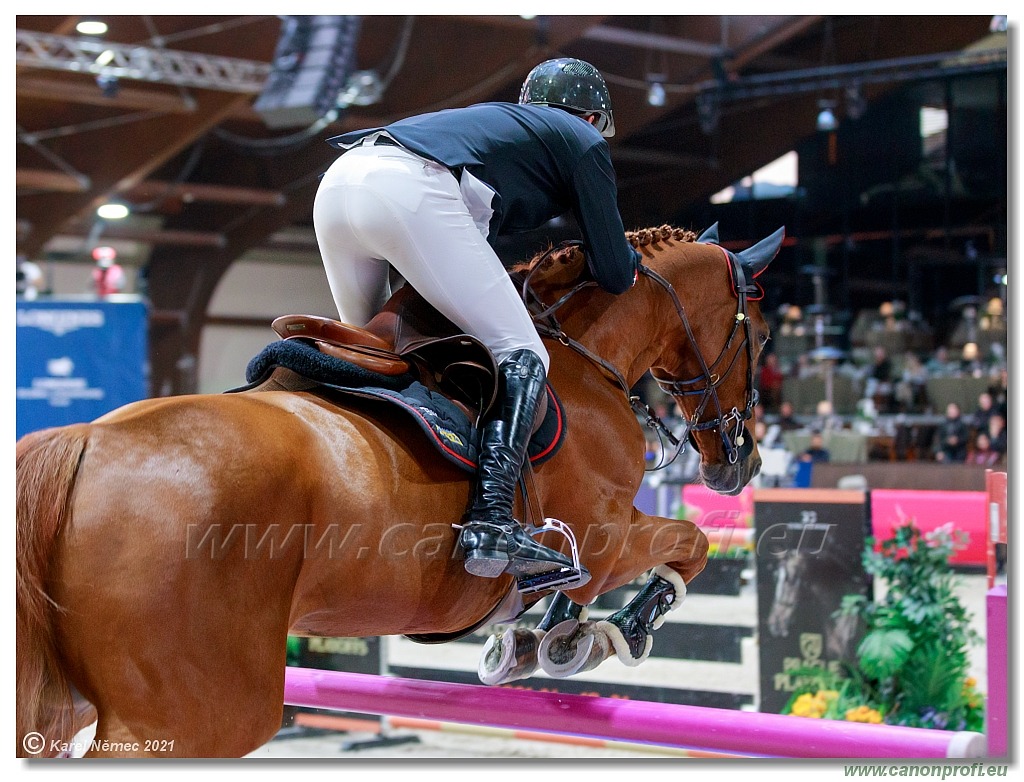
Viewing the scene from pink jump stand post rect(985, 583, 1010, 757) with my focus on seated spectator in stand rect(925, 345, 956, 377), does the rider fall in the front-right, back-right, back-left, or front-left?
back-left

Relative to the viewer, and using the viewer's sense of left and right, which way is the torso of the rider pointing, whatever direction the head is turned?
facing away from the viewer and to the right of the viewer

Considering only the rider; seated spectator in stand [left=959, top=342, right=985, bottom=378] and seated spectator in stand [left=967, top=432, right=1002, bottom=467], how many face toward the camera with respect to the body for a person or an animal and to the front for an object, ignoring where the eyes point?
2

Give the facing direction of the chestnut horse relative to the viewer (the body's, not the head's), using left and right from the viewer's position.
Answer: facing away from the viewer and to the right of the viewer

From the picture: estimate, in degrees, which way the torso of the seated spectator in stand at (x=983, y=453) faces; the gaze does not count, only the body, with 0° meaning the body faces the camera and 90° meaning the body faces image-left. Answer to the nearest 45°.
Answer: approximately 0°

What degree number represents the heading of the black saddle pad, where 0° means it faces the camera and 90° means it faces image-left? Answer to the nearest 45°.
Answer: approximately 225°
